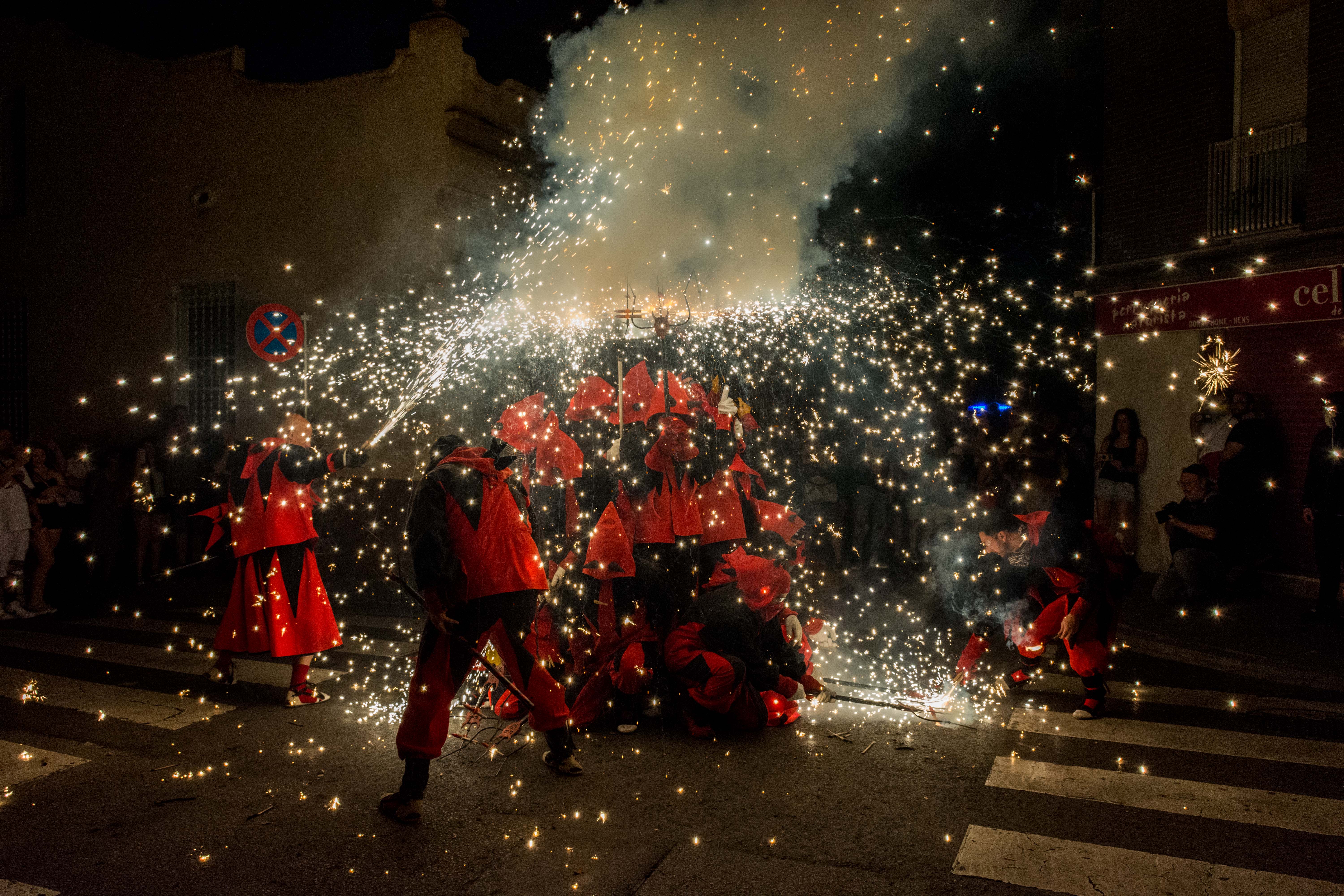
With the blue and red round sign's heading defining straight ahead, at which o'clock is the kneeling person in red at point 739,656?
The kneeling person in red is roughly at 11 o'clock from the blue and red round sign.

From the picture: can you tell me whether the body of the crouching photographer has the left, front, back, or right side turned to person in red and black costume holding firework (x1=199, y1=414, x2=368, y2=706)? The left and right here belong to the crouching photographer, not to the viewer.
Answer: front

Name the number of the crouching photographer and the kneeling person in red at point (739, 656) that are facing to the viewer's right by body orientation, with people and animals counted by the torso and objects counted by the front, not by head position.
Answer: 1

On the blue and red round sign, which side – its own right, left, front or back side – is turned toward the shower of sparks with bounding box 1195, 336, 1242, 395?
left

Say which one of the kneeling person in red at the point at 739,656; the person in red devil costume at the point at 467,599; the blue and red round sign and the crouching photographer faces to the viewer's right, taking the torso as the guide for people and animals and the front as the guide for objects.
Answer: the kneeling person in red

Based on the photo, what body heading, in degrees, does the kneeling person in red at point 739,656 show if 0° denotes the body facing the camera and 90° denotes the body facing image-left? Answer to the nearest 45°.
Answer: approximately 270°

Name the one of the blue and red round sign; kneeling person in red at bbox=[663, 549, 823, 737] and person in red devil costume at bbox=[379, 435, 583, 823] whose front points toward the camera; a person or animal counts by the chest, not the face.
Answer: the blue and red round sign

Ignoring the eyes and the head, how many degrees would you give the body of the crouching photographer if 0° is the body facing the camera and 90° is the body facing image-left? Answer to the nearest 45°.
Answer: approximately 45°

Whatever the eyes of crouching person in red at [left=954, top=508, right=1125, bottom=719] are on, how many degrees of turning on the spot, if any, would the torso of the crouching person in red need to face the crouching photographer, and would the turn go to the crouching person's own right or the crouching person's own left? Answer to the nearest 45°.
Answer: approximately 135° to the crouching person's own right

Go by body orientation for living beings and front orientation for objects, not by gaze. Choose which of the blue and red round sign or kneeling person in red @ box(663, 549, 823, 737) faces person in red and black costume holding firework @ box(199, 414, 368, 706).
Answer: the blue and red round sign

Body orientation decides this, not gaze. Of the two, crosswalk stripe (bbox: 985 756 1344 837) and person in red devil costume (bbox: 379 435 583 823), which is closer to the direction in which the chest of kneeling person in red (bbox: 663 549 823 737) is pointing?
the crosswalk stripe

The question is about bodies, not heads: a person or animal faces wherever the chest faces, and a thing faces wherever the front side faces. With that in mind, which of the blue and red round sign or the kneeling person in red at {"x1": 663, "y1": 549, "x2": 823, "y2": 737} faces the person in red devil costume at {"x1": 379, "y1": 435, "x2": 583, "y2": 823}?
the blue and red round sign

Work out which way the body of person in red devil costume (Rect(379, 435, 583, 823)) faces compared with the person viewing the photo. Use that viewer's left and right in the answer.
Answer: facing away from the viewer and to the left of the viewer

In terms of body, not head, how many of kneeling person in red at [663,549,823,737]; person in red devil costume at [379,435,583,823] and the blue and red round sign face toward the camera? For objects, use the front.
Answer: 1
